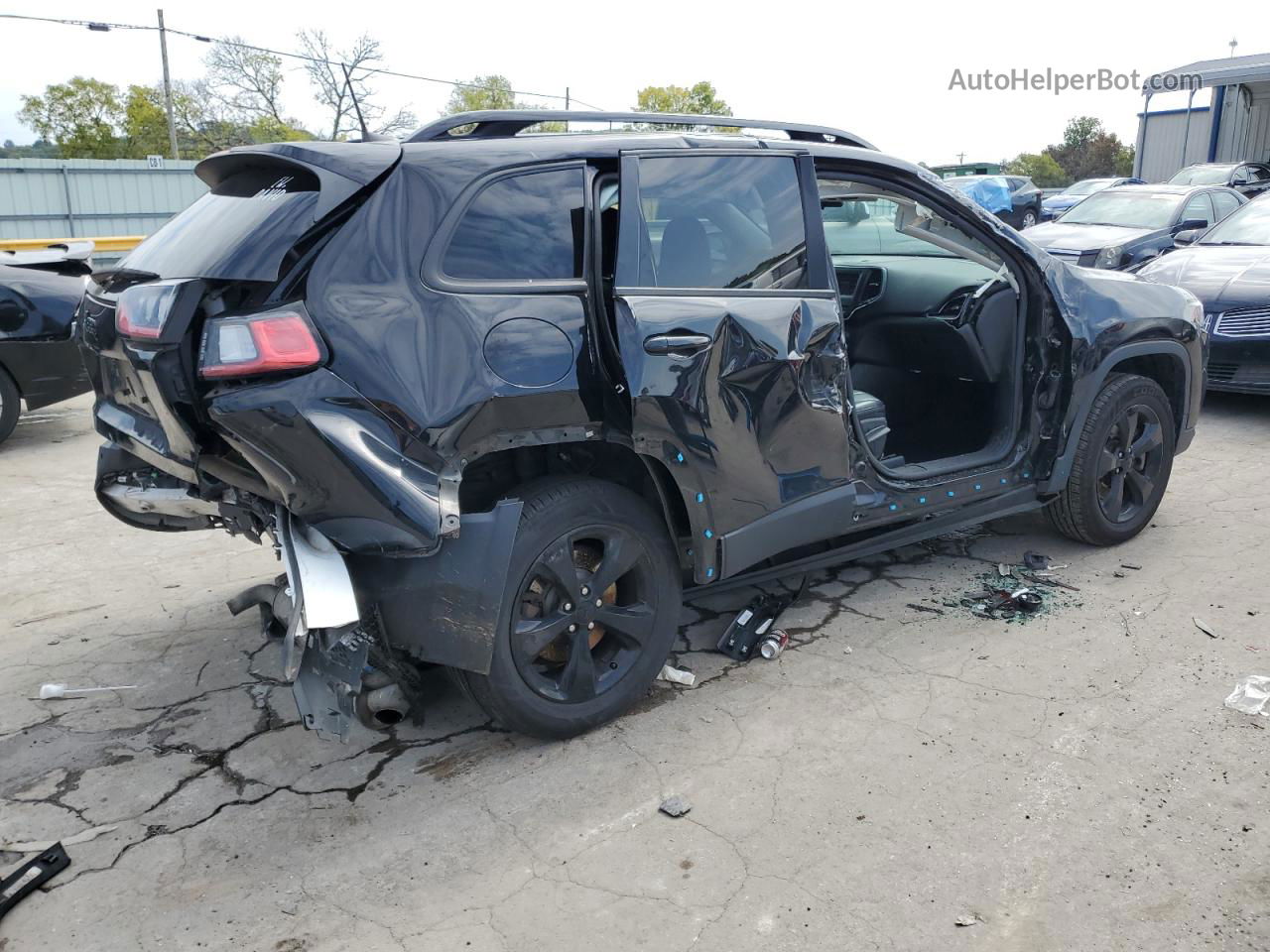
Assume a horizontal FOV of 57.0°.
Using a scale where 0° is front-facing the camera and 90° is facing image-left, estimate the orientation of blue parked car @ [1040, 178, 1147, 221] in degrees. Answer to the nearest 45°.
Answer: approximately 45°

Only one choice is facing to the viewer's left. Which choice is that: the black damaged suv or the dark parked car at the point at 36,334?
the dark parked car

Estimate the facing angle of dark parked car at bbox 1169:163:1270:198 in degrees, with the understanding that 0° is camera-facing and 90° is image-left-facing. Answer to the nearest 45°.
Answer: approximately 45°

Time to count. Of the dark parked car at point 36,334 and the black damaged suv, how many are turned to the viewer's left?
1

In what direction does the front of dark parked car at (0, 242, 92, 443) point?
to the viewer's left

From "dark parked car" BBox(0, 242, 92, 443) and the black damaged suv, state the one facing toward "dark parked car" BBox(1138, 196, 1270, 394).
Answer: the black damaged suv

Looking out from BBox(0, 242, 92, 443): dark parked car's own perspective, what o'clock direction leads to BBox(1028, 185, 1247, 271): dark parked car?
BBox(1028, 185, 1247, 271): dark parked car is roughly at 6 o'clock from BBox(0, 242, 92, 443): dark parked car.

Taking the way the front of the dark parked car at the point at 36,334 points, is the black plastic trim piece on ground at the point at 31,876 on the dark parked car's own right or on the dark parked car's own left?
on the dark parked car's own left

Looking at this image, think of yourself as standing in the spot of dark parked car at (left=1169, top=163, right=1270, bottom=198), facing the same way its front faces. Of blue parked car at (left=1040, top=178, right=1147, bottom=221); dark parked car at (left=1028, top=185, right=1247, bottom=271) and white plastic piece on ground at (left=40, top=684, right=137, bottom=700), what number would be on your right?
1

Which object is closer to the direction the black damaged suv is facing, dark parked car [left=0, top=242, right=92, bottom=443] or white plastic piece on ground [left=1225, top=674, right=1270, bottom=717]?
the white plastic piece on ground

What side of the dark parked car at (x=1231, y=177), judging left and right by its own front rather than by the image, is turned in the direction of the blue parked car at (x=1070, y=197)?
right

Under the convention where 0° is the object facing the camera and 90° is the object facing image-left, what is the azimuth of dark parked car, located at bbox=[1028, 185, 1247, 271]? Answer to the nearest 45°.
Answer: approximately 45°
